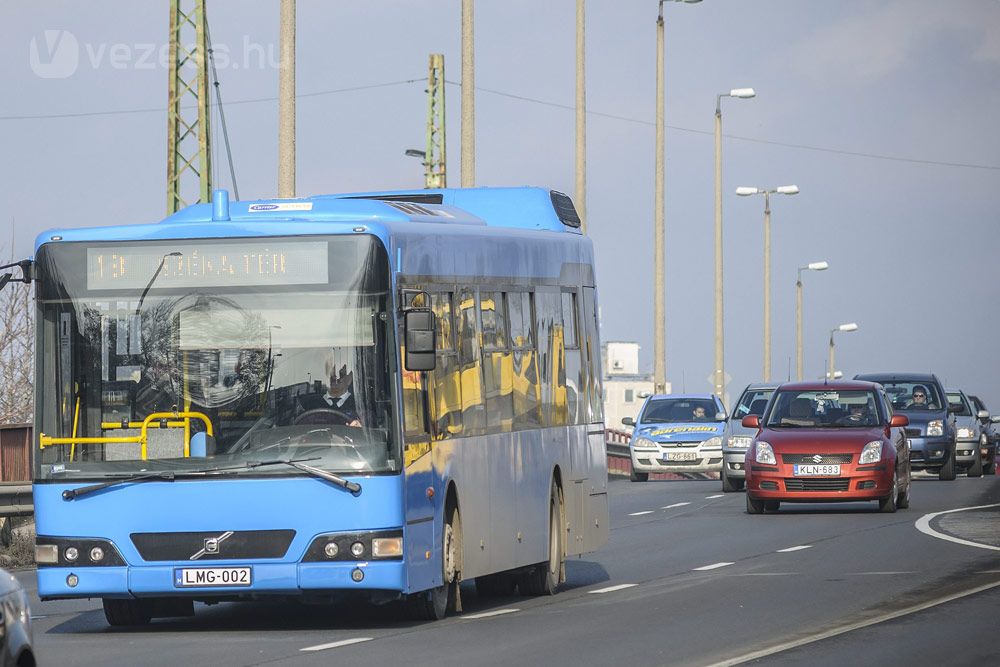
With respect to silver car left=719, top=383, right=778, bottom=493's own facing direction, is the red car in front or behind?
in front

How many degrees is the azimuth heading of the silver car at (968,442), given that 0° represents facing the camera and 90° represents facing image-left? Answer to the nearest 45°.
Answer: approximately 0°

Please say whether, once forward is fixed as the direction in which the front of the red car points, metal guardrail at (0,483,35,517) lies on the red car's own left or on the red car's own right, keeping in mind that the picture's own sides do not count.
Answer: on the red car's own right

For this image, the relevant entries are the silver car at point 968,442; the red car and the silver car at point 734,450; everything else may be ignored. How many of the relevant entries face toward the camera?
3

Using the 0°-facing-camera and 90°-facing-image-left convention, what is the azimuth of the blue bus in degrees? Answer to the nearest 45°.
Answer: approximately 0°

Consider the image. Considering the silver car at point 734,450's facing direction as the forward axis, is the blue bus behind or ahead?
ahead
